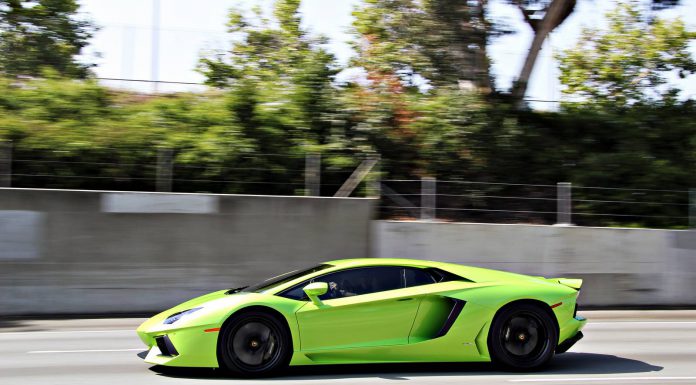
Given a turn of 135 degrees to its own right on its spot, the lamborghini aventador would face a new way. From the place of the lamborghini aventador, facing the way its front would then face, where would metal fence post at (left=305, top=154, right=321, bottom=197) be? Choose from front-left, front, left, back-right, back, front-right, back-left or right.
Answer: front-left

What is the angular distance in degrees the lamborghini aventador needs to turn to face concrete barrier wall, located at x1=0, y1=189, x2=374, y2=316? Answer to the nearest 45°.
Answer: approximately 45° to its right

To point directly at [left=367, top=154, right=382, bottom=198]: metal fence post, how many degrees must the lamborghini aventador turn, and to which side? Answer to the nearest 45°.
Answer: approximately 90° to its right

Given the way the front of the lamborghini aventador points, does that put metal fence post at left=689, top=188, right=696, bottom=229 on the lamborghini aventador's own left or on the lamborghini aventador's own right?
on the lamborghini aventador's own right

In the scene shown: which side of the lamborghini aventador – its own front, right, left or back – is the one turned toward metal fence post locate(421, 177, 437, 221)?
right

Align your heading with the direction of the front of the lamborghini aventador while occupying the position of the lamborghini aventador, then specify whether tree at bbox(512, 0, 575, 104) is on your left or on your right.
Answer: on your right

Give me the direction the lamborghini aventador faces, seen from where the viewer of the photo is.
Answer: facing to the left of the viewer

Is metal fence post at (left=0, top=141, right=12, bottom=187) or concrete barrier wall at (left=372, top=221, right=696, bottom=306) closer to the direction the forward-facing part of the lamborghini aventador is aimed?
the metal fence post
